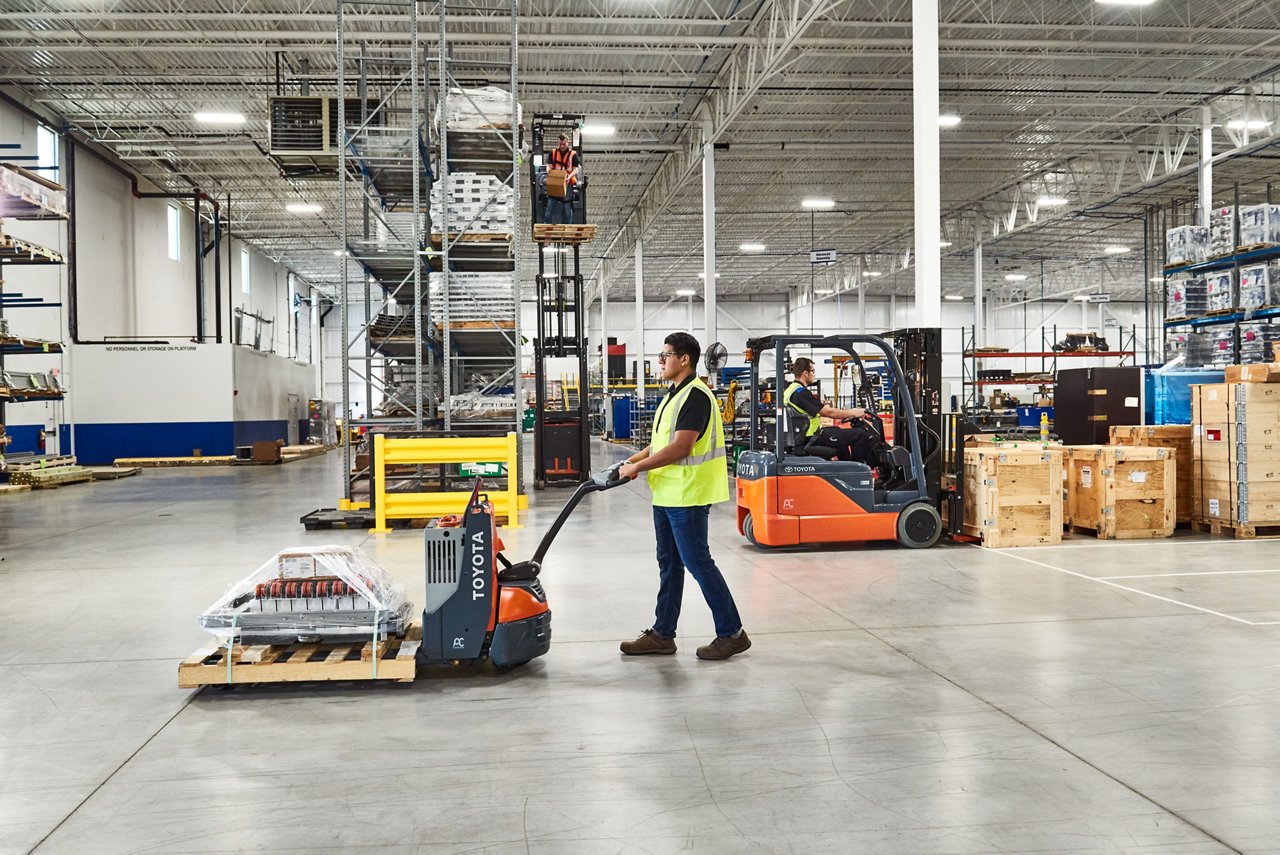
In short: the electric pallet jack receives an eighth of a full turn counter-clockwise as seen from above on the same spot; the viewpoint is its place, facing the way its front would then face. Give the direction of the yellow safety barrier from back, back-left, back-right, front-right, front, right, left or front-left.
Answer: back-right

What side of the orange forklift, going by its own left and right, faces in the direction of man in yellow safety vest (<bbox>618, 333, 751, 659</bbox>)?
right

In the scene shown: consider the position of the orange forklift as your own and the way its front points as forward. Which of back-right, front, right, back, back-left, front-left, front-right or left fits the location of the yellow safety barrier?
back

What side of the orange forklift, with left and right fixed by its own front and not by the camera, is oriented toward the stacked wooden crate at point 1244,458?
front

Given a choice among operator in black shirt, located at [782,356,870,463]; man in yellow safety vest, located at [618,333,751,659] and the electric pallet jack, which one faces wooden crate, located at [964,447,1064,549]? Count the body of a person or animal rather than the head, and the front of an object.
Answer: the operator in black shirt

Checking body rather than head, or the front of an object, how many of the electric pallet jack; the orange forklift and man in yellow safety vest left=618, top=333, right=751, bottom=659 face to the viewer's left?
2

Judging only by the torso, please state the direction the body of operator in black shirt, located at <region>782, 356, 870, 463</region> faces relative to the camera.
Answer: to the viewer's right

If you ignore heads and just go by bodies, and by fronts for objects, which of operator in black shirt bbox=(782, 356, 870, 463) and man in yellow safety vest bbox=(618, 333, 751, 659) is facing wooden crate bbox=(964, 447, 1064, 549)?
the operator in black shirt

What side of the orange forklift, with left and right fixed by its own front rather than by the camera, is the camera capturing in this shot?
right

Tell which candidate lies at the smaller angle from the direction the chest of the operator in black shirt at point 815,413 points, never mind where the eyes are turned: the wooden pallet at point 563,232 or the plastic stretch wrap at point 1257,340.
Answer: the plastic stretch wrap

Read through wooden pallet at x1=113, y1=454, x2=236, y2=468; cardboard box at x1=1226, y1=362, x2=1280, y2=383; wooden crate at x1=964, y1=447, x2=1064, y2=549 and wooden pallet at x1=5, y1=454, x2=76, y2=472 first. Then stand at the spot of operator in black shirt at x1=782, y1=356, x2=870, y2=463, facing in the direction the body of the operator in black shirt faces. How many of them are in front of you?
2

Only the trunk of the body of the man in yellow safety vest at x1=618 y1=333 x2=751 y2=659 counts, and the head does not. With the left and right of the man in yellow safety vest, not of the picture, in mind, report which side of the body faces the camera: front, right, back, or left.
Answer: left
